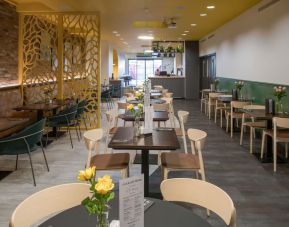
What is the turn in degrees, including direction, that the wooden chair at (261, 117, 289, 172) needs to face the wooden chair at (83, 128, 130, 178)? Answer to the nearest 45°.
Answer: approximately 90° to its left

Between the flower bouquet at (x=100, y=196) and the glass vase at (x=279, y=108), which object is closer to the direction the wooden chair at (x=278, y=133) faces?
the glass vase

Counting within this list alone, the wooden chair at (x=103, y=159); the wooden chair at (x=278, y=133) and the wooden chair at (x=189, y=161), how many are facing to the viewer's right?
1

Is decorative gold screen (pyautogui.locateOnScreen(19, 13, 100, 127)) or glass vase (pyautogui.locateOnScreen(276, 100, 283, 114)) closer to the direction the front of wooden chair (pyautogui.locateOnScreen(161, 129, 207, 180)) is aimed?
the decorative gold screen

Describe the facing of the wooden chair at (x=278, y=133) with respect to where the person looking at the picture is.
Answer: facing away from the viewer and to the left of the viewer

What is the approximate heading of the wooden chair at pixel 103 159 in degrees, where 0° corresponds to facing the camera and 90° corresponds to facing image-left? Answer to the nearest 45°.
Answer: approximately 270°

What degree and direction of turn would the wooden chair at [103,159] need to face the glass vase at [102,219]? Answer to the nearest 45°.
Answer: approximately 90° to its right

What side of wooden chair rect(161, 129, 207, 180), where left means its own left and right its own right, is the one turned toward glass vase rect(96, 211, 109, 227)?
left

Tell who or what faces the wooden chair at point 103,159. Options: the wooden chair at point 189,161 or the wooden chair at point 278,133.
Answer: the wooden chair at point 189,161

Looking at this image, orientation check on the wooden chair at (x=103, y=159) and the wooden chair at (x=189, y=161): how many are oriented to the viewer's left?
1

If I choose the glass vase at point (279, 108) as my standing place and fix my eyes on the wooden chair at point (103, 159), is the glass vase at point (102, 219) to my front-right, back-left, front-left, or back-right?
front-left

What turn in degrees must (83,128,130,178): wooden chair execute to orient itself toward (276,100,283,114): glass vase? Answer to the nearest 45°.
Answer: approximately 45° to its left

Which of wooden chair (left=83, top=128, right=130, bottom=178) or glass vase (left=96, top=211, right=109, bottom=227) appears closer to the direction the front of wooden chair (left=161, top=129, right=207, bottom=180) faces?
the wooden chair

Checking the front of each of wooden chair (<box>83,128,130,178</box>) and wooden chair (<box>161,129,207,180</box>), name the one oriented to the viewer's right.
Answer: wooden chair (<box>83,128,130,178</box>)

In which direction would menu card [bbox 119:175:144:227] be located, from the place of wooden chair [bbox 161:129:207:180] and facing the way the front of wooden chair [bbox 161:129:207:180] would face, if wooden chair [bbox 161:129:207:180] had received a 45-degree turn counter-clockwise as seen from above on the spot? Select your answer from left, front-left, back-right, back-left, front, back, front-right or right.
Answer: front-left

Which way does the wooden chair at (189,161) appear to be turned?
to the viewer's left

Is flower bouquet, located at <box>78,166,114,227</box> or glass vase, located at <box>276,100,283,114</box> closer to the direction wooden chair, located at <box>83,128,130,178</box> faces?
the glass vase

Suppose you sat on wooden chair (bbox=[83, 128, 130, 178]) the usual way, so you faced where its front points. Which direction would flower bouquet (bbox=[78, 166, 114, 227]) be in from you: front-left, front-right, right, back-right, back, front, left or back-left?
right
